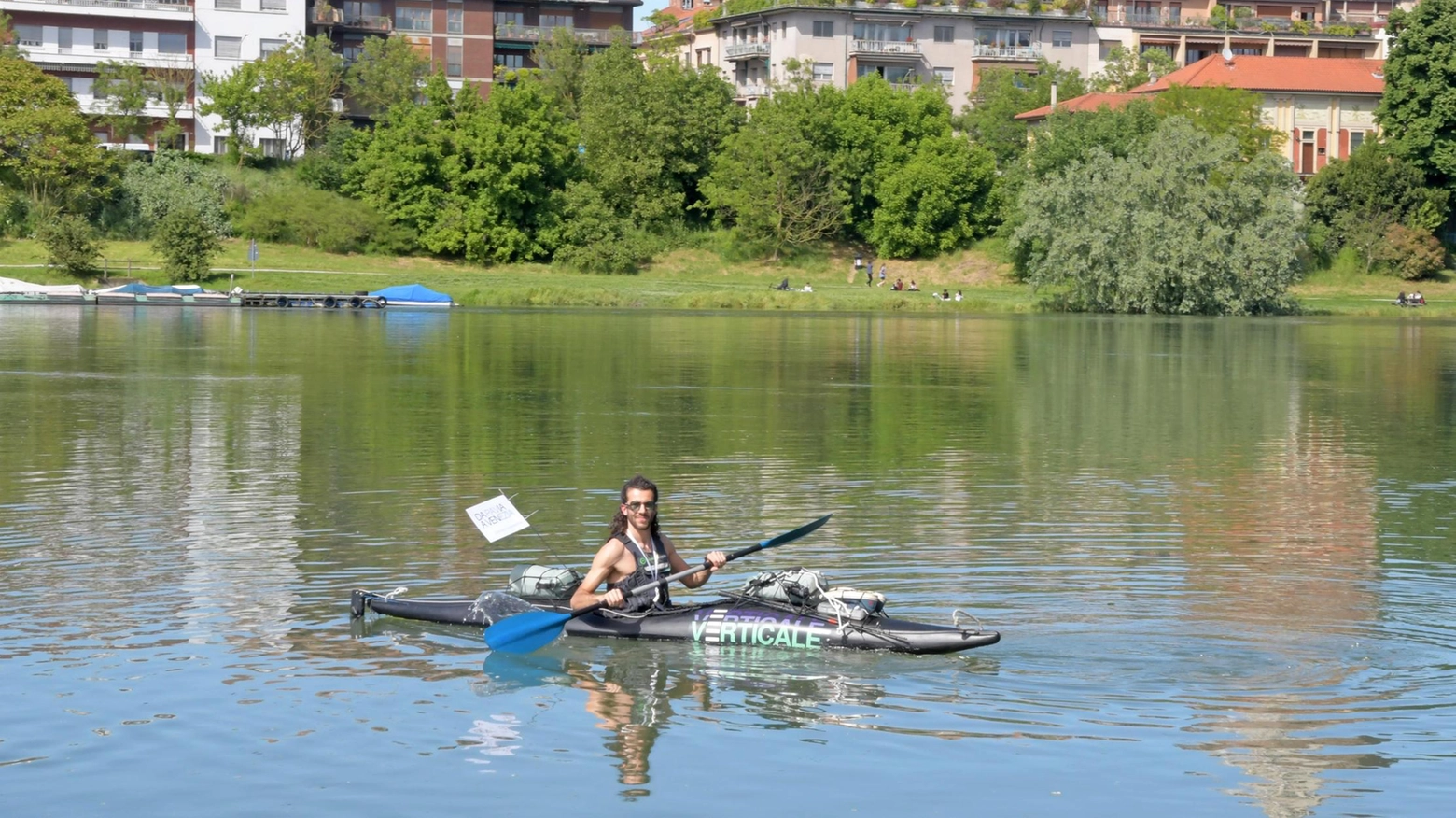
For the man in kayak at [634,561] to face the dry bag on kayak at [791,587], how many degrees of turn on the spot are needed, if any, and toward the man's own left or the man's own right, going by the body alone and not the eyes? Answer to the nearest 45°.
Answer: approximately 45° to the man's own left

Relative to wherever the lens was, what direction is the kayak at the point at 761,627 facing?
facing to the right of the viewer

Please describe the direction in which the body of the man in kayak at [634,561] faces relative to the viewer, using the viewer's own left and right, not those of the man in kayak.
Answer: facing the viewer and to the right of the viewer
